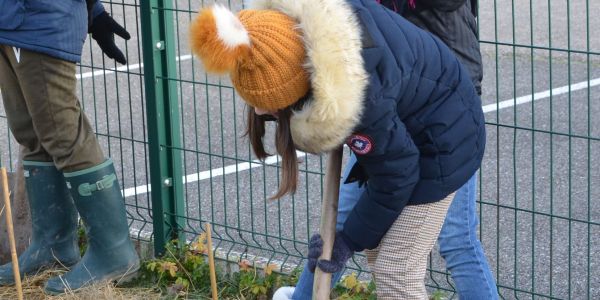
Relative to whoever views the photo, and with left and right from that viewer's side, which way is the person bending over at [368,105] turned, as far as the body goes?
facing to the left of the viewer

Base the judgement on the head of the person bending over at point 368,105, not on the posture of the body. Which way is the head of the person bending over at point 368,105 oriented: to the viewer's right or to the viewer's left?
to the viewer's left

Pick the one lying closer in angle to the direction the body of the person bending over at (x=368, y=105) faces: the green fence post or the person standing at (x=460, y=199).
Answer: the green fence post

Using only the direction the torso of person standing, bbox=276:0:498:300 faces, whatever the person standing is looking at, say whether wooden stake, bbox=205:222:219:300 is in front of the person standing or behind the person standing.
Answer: in front

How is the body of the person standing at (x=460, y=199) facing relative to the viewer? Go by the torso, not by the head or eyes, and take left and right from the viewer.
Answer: facing to the left of the viewer
